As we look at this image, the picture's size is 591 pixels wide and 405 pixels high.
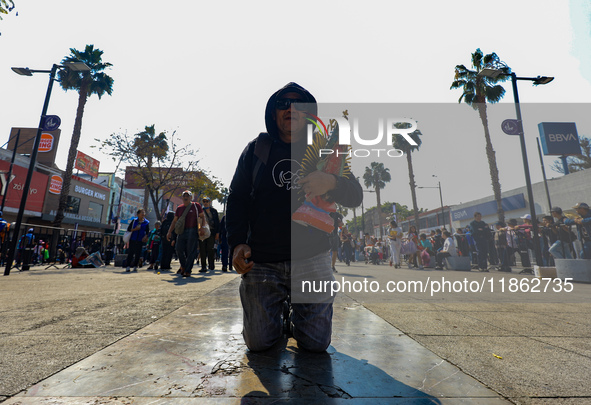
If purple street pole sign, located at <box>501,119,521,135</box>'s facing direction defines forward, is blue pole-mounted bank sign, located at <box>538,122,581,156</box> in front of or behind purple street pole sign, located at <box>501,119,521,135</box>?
behind

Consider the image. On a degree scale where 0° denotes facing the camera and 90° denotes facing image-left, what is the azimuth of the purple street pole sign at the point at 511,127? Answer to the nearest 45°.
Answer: approximately 0°

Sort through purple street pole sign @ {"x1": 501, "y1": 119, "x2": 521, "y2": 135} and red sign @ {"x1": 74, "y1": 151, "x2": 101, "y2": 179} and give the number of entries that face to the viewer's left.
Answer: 0

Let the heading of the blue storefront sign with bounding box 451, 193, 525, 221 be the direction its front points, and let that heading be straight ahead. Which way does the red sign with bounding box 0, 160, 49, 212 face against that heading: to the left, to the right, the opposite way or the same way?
the opposite way

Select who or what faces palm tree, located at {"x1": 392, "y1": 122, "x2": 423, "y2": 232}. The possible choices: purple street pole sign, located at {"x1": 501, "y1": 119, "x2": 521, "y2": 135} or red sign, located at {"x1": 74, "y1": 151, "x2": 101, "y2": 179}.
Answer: the red sign

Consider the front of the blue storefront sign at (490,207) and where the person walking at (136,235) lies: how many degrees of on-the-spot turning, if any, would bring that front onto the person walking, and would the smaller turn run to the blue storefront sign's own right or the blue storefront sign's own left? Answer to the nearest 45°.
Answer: approximately 45° to the blue storefront sign's own left

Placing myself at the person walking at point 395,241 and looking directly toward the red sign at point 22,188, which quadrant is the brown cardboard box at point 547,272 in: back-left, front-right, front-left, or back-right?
back-left

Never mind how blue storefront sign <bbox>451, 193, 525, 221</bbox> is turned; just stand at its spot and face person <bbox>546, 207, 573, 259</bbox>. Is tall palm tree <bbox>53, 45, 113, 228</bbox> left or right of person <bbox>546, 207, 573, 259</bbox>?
right

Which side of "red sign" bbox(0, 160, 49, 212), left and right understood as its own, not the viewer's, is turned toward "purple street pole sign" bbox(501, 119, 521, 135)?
front
